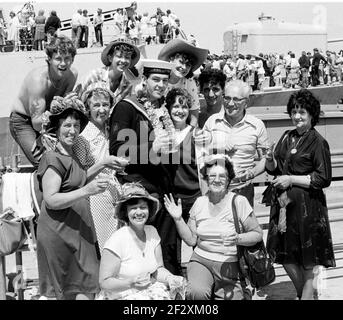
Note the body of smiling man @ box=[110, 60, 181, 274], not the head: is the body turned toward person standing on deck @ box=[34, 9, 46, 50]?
no

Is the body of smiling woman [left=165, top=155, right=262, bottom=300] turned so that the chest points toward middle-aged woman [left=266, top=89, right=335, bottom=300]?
no

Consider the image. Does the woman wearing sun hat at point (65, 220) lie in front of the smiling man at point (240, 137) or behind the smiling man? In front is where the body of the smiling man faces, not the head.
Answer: in front

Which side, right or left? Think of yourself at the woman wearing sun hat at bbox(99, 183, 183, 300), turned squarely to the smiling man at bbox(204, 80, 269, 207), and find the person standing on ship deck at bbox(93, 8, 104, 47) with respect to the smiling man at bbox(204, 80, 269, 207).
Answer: left

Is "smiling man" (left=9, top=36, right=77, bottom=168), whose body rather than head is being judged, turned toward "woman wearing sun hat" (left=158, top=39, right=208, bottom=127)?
no

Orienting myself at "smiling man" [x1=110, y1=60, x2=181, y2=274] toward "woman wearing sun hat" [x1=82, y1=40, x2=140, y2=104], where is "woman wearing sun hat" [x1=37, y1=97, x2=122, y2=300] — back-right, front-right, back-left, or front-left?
back-left

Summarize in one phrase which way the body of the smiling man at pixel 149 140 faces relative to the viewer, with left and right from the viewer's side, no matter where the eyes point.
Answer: facing the viewer and to the right of the viewer

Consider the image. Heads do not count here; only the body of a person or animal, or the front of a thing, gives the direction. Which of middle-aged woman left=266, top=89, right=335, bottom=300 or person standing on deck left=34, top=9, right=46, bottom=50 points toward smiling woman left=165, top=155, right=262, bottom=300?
the middle-aged woman

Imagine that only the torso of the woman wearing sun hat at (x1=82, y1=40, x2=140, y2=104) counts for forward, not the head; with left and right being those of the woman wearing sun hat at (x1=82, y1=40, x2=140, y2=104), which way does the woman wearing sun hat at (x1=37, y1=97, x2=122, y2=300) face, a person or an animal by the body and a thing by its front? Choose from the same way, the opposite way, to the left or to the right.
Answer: the same way

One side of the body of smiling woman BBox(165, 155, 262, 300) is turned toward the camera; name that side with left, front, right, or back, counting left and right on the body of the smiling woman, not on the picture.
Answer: front

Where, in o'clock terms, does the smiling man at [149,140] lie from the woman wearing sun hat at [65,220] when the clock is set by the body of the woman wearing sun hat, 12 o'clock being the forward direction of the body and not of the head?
The smiling man is roughly at 9 o'clock from the woman wearing sun hat.

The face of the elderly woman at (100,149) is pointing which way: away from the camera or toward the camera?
toward the camera

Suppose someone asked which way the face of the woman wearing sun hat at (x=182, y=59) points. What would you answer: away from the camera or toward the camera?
toward the camera

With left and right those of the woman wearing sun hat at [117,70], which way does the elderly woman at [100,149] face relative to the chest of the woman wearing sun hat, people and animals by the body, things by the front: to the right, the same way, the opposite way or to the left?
the same way
